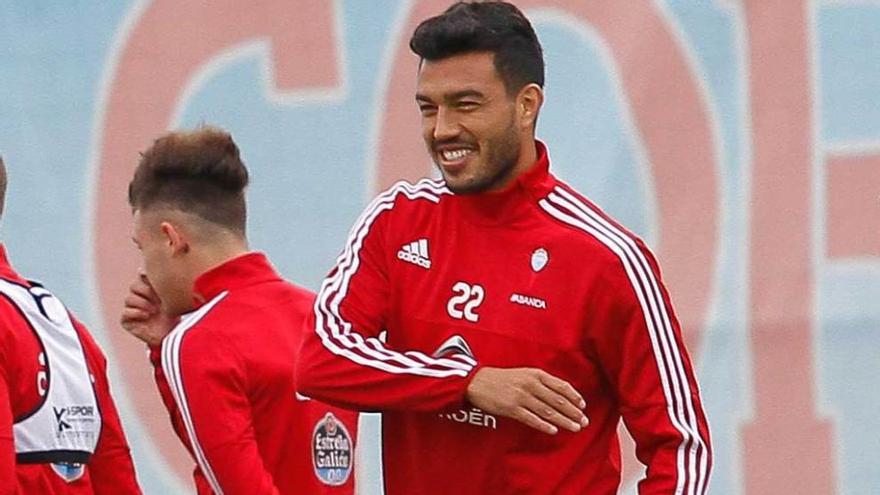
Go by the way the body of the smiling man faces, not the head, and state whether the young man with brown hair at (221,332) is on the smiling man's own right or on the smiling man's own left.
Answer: on the smiling man's own right

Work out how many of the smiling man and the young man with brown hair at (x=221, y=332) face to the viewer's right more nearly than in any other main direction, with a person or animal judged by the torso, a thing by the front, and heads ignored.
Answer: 0

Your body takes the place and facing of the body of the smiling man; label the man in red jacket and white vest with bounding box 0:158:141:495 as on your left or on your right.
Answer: on your right

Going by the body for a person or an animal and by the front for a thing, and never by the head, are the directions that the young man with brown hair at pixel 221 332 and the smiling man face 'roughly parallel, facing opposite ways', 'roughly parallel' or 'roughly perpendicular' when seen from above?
roughly perpendicular

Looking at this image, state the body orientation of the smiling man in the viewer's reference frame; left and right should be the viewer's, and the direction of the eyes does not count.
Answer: facing the viewer and to the left of the viewer

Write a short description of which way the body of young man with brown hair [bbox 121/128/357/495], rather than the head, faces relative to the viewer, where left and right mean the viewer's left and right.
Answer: facing away from the viewer and to the left of the viewer

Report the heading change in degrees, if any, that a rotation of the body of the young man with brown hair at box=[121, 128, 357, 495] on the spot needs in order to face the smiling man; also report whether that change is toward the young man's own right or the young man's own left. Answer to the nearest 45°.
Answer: approximately 180°

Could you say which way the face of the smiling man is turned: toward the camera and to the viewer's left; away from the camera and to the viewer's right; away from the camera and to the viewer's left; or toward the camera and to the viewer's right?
toward the camera and to the viewer's left
